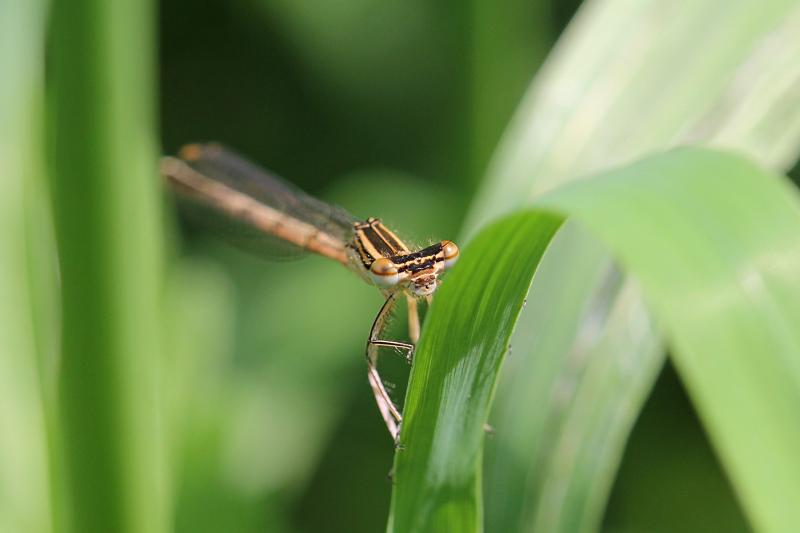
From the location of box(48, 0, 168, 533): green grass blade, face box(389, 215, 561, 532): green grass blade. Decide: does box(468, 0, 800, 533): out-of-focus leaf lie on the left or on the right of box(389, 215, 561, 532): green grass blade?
left

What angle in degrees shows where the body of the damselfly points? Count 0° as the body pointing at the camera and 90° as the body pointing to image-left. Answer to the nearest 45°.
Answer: approximately 315°

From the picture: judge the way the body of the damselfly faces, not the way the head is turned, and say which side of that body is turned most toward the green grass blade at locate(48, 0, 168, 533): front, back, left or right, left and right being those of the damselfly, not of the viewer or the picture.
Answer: right

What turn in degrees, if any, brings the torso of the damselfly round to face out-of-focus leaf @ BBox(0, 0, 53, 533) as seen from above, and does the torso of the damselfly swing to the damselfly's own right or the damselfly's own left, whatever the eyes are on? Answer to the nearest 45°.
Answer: approximately 90° to the damselfly's own right
